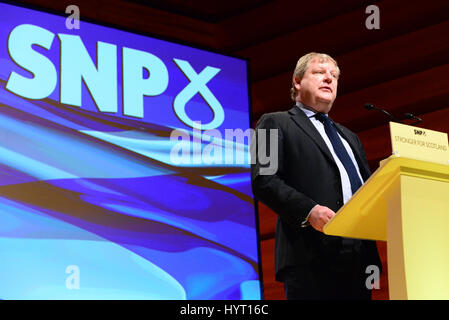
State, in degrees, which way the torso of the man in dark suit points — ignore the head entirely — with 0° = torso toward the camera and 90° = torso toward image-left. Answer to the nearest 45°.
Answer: approximately 315°

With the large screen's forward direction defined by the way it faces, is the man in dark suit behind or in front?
in front

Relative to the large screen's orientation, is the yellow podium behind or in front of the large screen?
in front
